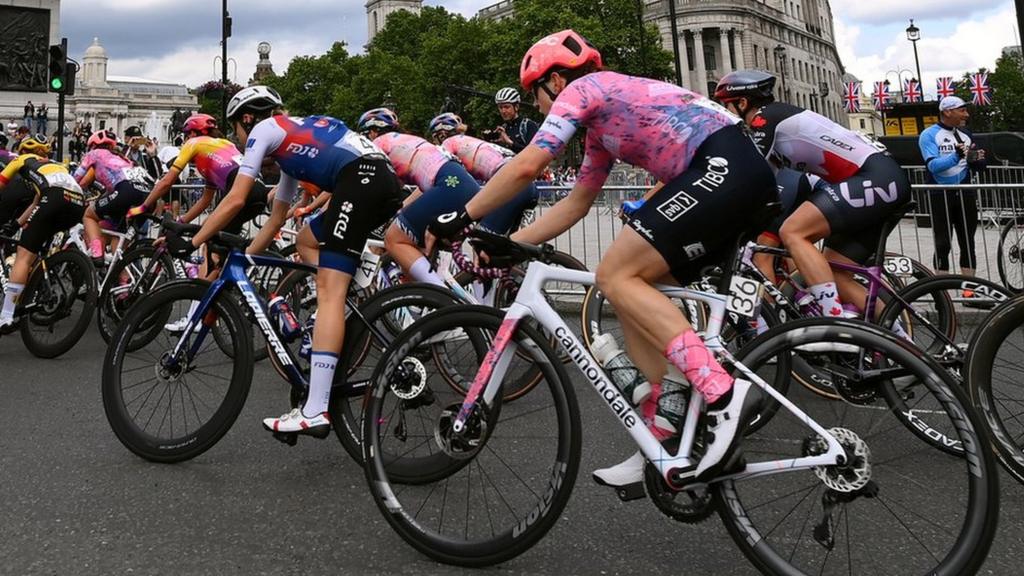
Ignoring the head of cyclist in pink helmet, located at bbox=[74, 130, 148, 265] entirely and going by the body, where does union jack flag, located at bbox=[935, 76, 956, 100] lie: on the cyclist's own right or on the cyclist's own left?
on the cyclist's own right

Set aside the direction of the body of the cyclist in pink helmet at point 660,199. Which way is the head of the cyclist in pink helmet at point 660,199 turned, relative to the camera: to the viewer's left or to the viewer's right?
to the viewer's left

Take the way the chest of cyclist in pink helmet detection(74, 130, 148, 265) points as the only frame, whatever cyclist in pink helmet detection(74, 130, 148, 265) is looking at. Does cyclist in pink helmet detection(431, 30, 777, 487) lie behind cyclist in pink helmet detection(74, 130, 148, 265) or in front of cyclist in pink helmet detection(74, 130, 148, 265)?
behind

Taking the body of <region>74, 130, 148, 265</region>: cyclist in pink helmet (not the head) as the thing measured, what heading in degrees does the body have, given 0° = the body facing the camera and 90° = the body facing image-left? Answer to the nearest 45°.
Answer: approximately 135°

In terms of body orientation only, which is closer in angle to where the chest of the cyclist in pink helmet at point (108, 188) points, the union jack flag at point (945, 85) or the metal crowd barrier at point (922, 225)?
the union jack flag
